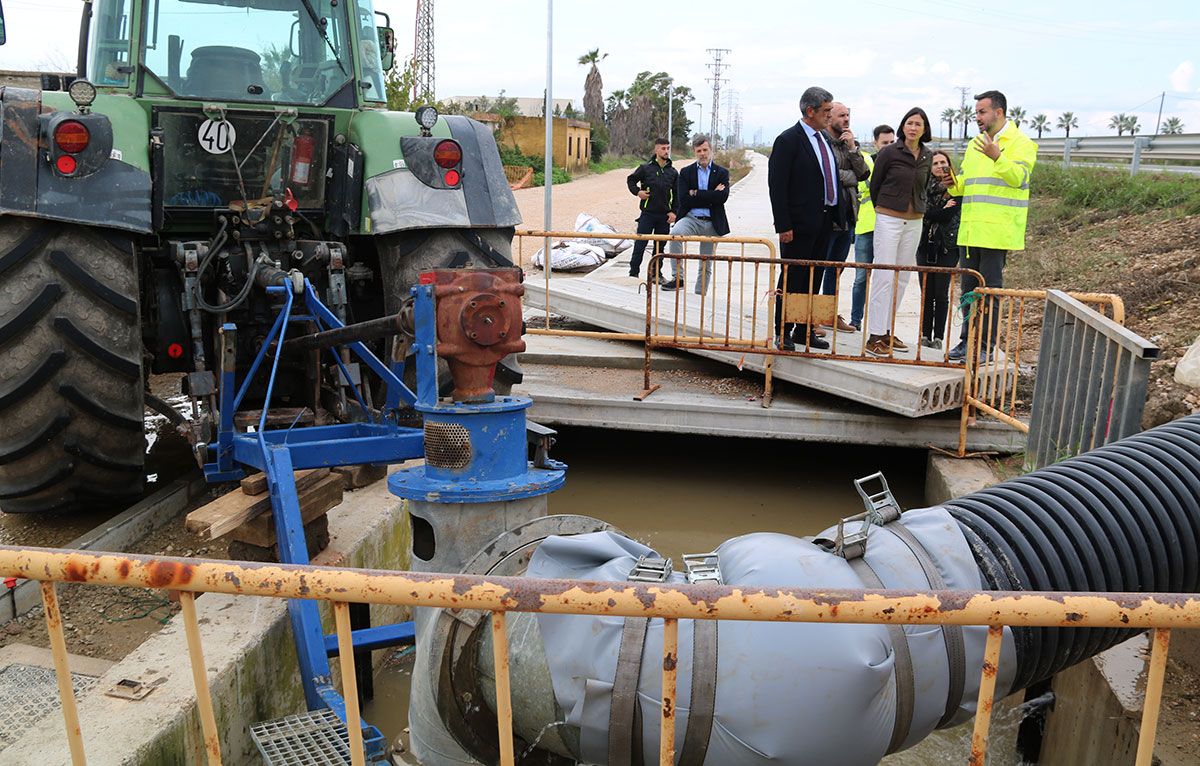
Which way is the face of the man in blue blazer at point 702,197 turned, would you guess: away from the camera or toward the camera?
toward the camera

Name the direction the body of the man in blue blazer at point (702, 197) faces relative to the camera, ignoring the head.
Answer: toward the camera

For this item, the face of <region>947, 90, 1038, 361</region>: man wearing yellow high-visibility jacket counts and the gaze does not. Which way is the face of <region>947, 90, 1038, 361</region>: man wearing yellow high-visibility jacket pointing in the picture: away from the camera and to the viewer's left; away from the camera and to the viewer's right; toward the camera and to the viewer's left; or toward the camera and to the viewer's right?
toward the camera and to the viewer's left

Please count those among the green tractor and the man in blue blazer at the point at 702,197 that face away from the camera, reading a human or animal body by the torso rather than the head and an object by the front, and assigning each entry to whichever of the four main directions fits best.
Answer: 1

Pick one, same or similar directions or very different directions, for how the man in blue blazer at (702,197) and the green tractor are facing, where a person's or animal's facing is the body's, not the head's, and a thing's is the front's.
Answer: very different directions

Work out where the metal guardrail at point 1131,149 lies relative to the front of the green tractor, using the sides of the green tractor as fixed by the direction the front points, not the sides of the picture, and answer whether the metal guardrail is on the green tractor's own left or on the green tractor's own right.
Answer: on the green tractor's own right

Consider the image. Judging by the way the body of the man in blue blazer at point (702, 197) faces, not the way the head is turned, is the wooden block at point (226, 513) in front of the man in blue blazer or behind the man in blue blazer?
in front

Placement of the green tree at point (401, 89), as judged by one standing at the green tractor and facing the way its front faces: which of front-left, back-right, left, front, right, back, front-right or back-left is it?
front

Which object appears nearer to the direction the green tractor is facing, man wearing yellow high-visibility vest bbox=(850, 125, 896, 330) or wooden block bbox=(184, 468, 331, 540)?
the man wearing yellow high-visibility vest

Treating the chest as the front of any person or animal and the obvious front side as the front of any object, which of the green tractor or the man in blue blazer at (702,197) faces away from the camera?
the green tractor

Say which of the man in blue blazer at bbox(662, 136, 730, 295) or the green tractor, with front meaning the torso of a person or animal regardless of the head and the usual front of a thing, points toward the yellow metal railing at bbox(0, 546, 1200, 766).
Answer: the man in blue blazer

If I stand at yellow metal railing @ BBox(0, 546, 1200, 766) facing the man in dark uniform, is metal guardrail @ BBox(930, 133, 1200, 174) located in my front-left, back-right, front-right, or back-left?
front-right

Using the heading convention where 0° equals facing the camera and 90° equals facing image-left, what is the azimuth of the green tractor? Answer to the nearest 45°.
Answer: approximately 180°

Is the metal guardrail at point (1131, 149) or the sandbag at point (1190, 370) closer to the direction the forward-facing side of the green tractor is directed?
the metal guardrail

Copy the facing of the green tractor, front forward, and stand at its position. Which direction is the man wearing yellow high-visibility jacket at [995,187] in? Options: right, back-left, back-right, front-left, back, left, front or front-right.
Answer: right
